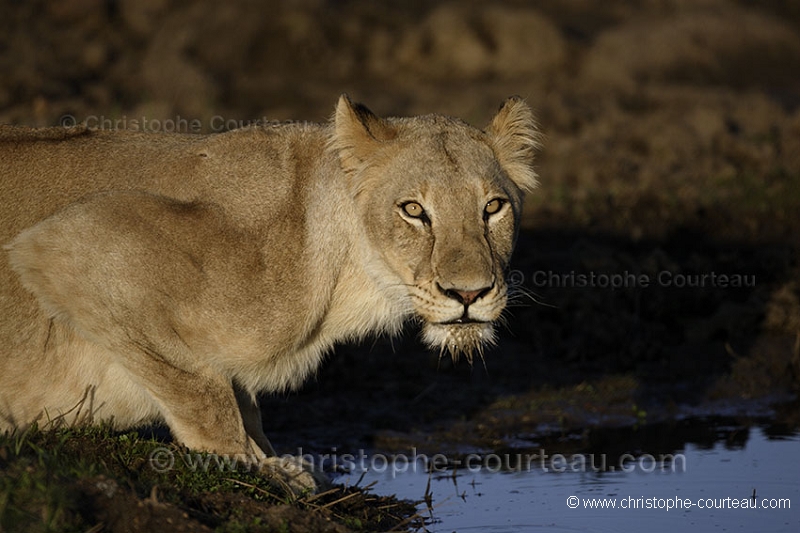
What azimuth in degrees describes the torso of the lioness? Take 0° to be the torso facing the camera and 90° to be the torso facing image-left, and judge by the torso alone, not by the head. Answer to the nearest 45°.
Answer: approximately 270°
